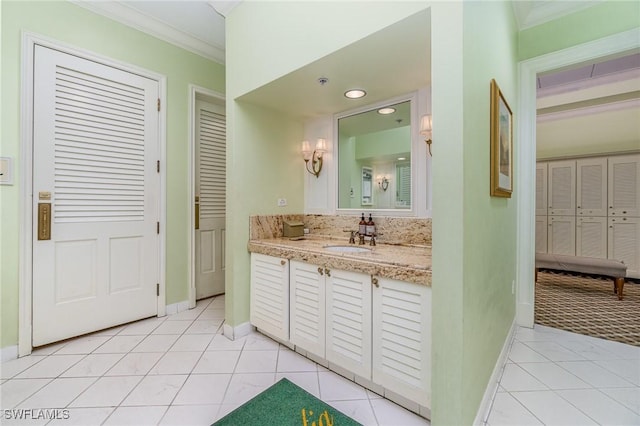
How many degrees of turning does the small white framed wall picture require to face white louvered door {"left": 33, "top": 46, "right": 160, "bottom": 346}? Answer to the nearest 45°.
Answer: approximately 90° to its left

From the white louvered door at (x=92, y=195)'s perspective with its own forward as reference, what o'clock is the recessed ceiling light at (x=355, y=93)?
The recessed ceiling light is roughly at 12 o'clock from the white louvered door.

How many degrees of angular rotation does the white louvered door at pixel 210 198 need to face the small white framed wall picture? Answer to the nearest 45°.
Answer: approximately 90° to its right

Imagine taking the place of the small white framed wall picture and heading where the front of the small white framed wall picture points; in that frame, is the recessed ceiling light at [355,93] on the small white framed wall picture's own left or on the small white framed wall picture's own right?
on the small white framed wall picture's own left

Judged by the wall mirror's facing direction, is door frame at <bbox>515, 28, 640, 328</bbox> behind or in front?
behind

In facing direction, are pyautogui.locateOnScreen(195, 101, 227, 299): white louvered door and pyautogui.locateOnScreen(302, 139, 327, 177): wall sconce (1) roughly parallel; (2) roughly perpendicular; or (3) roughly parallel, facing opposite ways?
roughly perpendicular

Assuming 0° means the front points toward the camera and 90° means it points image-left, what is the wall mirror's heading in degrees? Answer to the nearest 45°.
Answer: approximately 45°
